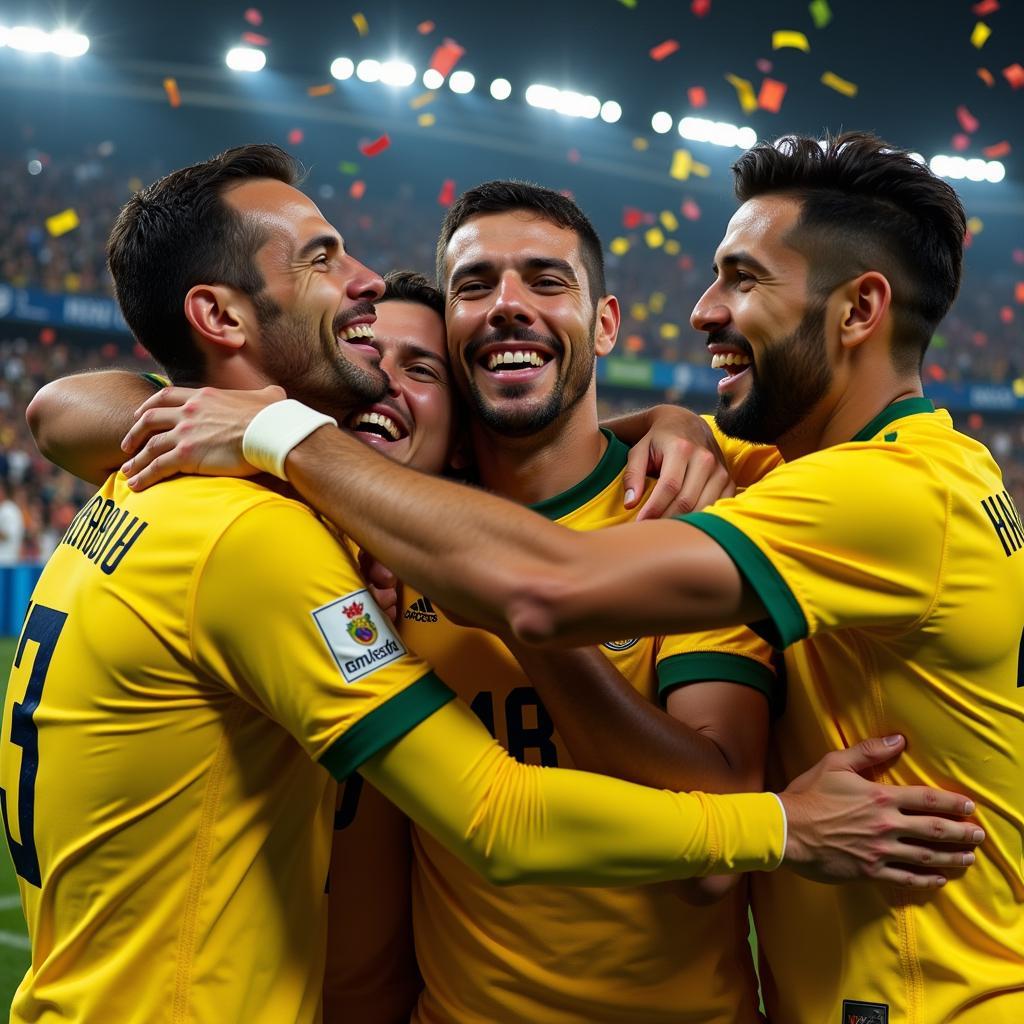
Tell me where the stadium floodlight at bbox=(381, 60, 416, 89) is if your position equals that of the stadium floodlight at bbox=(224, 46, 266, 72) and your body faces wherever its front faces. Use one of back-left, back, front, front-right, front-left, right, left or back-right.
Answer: left

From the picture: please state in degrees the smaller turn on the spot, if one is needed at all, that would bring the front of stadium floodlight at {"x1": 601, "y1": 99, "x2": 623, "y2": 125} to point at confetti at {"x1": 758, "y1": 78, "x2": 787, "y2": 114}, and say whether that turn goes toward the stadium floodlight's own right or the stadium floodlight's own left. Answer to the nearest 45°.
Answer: approximately 45° to the stadium floodlight's own left

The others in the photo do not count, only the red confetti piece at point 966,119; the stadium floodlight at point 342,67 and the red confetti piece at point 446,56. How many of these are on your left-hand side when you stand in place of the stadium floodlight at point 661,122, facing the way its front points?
1

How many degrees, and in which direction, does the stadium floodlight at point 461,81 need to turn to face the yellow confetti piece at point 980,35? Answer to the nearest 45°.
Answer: approximately 45° to its left

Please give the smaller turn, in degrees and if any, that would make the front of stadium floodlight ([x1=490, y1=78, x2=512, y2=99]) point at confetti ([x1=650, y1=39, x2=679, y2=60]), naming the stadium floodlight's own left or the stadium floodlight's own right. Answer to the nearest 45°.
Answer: approximately 45° to the stadium floodlight's own left

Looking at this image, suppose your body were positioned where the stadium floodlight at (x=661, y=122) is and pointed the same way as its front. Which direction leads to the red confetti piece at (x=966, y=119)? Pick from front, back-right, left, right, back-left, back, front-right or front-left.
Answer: front
